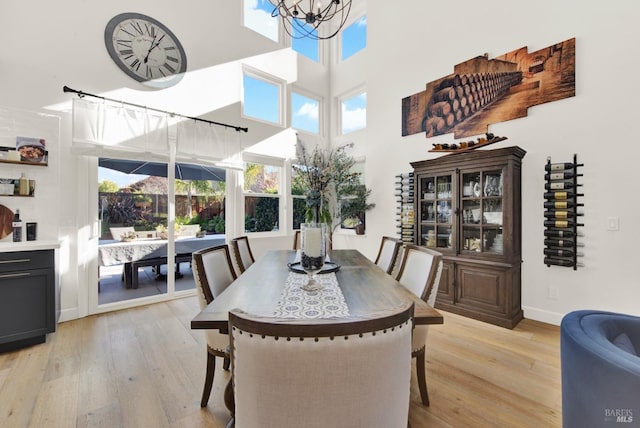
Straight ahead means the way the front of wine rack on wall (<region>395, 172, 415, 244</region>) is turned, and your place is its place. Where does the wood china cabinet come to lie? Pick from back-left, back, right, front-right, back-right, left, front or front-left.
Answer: left

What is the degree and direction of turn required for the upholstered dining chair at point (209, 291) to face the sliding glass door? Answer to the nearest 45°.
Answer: approximately 135° to its left

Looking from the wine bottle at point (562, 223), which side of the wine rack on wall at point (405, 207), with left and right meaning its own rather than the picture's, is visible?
left

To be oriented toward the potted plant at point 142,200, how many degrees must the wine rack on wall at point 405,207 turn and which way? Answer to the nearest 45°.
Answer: approximately 90° to its right

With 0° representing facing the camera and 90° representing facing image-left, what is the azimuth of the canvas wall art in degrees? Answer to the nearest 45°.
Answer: approximately 45°

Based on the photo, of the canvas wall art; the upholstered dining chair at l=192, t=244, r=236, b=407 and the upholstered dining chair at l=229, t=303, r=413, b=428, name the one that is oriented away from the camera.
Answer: the upholstered dining chair at l=229, t=303, r=413, b=428

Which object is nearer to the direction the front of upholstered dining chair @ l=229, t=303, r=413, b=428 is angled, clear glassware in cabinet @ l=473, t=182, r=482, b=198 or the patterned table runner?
the patterned table runner

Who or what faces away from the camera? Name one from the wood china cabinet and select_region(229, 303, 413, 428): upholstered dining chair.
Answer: the upholstered dining chair

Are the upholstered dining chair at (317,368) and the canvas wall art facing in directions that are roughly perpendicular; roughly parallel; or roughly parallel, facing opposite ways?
roughly perpendicular

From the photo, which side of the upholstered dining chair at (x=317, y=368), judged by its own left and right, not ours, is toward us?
back

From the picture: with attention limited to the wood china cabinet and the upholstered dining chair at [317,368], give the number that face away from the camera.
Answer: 1

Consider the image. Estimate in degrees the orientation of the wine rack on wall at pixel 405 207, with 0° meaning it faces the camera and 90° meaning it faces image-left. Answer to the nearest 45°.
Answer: approximately 45°

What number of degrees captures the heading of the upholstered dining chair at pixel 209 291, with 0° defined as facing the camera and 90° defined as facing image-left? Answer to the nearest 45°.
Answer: approximately 315°

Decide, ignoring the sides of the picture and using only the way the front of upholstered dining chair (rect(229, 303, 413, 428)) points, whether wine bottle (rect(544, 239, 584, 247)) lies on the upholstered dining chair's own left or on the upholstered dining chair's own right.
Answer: on the upholstered dining chair's own right

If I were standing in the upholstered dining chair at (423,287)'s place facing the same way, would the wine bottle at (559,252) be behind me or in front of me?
behind
